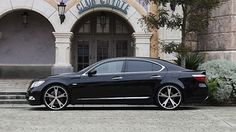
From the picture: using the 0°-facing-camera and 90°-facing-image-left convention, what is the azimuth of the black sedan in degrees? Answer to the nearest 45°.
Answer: approximately 90°

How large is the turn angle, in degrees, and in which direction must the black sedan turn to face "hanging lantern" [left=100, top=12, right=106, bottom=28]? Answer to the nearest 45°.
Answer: approximately 90° to its right

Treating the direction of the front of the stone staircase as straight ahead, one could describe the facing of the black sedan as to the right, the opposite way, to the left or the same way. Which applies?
to the right

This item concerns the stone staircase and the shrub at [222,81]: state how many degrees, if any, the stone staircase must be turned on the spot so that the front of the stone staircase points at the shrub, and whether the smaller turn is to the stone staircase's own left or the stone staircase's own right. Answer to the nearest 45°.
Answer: approximately 45° to the stone staircase's own left

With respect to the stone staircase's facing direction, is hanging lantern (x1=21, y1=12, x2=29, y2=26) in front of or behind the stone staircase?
behind

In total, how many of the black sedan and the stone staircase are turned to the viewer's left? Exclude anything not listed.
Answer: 1

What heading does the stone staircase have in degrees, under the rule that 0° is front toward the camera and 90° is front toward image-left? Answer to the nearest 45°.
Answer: approximately 0°
